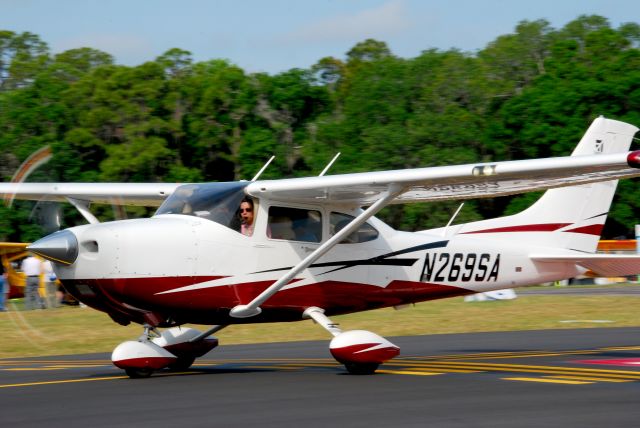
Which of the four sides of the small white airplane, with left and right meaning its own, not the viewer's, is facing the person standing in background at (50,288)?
right

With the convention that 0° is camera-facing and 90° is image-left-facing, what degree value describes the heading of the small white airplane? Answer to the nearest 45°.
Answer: approximately 45°
